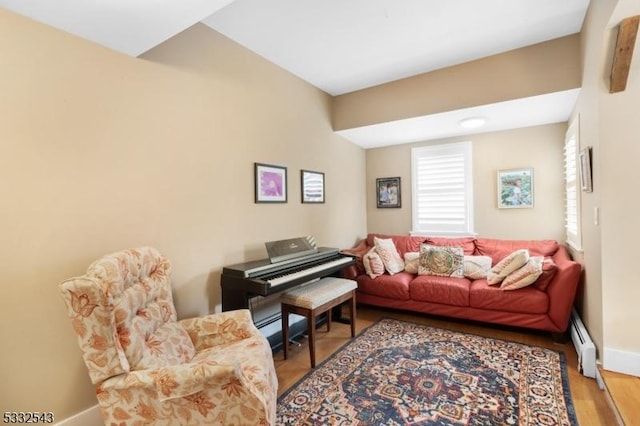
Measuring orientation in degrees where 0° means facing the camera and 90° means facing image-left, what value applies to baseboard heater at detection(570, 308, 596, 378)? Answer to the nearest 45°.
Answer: approximately 90°

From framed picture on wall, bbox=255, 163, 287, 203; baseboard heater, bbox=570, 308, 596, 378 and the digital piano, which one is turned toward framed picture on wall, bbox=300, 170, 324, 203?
the baseboard heater

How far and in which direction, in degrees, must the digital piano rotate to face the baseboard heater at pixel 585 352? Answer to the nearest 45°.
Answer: approximately 45° to its left

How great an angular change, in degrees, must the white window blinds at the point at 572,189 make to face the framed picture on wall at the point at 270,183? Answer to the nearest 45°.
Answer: approximately 45° to its left

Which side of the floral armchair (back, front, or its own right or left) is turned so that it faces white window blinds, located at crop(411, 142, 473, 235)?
left

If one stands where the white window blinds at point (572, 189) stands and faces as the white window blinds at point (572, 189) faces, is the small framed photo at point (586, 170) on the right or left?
on its left

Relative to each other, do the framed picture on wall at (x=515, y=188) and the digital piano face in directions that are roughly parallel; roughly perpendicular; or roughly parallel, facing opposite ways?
roughly perpendicular

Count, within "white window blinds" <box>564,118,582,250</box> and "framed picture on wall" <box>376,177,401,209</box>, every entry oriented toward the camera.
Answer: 1

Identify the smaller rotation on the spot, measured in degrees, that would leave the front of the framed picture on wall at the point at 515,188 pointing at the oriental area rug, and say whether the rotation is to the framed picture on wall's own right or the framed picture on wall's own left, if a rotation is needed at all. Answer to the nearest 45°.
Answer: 0° — it already faces it

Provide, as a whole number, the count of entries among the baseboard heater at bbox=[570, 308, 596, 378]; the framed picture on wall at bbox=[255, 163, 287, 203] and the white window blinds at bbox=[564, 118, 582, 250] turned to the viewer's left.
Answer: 2
